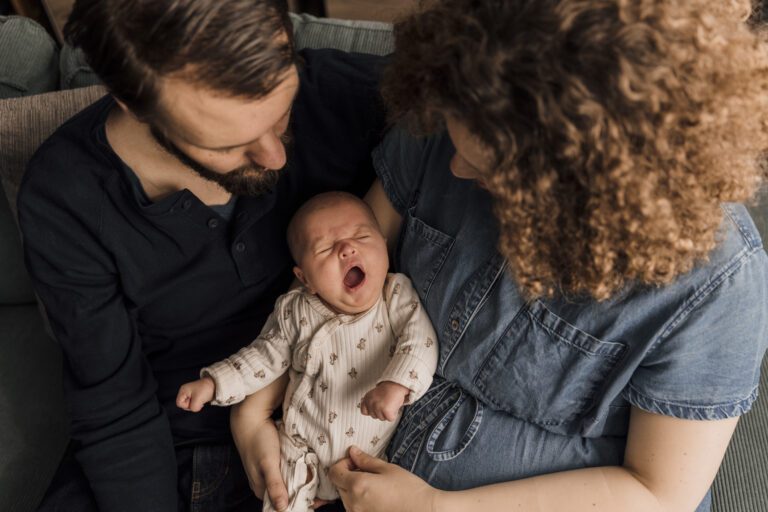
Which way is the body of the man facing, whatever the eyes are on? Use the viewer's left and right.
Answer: facing the viewer and to the right of the viewer

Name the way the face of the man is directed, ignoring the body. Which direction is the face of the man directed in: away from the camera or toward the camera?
toward the camera

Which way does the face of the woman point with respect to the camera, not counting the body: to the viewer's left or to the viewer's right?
to the viewer's left

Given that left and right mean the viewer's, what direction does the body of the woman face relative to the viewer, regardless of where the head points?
facing the viewer and to the left of the viewer

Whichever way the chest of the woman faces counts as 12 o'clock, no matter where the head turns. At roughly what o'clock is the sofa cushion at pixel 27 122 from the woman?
The sofa cushion is roughly at 2 o'clock from the woman.

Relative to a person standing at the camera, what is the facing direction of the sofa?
facing the viewer

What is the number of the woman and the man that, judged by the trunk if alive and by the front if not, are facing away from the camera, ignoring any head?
0
